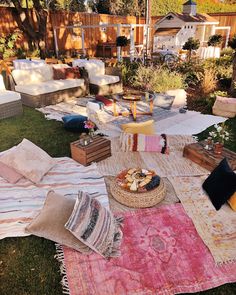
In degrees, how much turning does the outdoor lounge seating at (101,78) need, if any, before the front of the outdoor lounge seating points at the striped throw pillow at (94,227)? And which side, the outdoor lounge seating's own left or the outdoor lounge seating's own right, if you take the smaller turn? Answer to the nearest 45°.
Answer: approximately 45° to the outdoor lounge seating's own right

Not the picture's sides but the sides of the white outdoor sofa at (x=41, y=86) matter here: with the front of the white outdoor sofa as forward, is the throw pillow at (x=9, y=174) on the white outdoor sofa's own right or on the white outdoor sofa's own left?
on the white outdoor sofa's own right

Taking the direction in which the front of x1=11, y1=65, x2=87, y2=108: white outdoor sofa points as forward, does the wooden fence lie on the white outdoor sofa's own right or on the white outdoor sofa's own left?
on the white outdoor sofa's own left

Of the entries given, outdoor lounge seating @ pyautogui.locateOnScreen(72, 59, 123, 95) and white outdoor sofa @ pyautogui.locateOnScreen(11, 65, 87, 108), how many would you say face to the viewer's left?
0

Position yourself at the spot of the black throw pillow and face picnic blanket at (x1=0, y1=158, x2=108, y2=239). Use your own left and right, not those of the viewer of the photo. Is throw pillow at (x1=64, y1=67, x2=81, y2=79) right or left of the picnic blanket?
right

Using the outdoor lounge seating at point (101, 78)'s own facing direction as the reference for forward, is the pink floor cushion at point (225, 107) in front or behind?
in front

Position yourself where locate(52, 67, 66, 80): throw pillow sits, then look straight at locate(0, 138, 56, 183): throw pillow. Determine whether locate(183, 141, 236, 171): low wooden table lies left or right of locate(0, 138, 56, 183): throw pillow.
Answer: left

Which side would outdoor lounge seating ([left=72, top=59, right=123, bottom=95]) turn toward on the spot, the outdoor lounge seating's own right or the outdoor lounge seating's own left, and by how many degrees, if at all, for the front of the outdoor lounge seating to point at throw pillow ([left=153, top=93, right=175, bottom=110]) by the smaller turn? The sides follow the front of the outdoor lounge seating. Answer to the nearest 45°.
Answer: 0° — it already faces it

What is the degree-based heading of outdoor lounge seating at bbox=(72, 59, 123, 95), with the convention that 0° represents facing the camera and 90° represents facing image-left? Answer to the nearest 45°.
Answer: approximately 315°

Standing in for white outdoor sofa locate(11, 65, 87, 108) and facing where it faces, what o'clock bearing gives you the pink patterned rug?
The pink patterned rug is roughly at 1 o'clock from the white outdoor sofa.

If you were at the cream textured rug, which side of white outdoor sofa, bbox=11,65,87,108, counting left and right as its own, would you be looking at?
front

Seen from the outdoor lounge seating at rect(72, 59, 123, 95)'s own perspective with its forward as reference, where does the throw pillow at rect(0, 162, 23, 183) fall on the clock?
The throw pillow is roughly at 2 o'clock from the outdoor lounge seating.

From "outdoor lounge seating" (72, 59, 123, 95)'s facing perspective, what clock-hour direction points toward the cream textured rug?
The cream textured rug is roughly at 1 o'clock from the outdoor lounge seating.

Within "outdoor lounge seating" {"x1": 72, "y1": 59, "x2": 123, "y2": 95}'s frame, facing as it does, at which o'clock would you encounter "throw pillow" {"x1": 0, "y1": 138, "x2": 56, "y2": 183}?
The throw pillow is roughly at 2 o'clock from the outdoor lounge seating.

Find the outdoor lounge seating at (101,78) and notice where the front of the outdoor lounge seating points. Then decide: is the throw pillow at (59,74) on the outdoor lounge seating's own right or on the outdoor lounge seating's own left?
on the outdoor lounge seating's own right

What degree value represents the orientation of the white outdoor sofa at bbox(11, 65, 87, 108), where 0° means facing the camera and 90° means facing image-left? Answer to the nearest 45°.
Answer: approximately 315°
